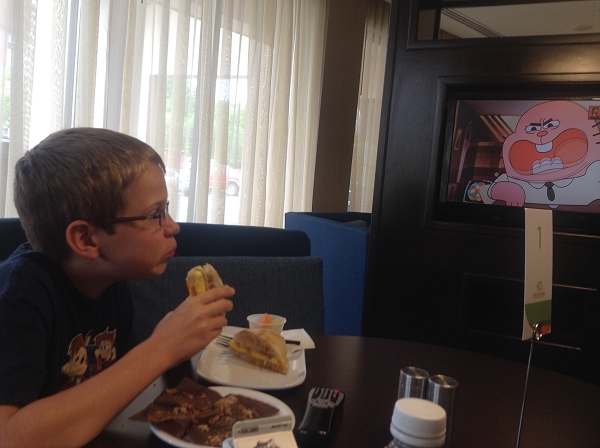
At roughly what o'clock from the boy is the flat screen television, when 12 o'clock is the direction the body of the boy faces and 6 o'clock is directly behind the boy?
The flat screen television is roughly at 11 o'clock from the boy.

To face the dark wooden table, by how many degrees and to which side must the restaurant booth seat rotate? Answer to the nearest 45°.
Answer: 0° — it already faces it

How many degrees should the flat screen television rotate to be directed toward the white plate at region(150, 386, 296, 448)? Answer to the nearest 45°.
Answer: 0° — it already faces it

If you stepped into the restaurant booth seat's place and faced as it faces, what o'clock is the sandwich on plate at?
The sandwich on plate is roughly at 12 o'clock from the restaurant booth seat.

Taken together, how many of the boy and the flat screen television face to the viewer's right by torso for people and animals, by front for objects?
1

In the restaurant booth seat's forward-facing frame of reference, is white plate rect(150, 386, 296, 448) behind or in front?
in front

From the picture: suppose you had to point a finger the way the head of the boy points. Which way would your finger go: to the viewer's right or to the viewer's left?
to the viewer's right

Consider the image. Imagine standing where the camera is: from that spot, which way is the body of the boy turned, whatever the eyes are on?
to the viewer's right

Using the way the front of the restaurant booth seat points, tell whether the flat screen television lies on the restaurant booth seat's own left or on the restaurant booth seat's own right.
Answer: on the restaurant booth seat's own left

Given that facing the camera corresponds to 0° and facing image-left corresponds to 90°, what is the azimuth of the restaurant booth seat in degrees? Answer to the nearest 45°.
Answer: approximately 0°

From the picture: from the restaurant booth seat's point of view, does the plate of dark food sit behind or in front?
in front

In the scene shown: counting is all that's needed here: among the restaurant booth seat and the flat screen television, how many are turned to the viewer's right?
0

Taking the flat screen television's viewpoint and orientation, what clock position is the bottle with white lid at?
The bottle with white lid is roughly at 12 o'clock from the flat screen television.
